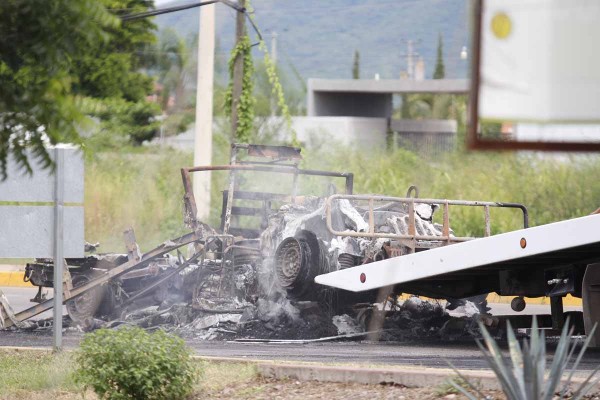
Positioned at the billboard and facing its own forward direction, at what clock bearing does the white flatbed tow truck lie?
The white flatbed tow truck is roughly at 6 o'clock from the billboard.

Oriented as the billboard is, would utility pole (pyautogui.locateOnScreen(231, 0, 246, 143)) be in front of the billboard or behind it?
behind

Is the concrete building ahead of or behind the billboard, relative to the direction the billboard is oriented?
behind

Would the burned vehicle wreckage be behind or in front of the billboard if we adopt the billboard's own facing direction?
behind

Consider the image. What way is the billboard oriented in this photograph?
toward the camera

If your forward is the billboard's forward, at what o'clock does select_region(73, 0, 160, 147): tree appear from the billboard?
The tree is roughly at 5 o'clock from the billboard.

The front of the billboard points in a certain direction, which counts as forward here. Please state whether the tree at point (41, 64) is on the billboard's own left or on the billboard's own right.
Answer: on the billboard's own right
